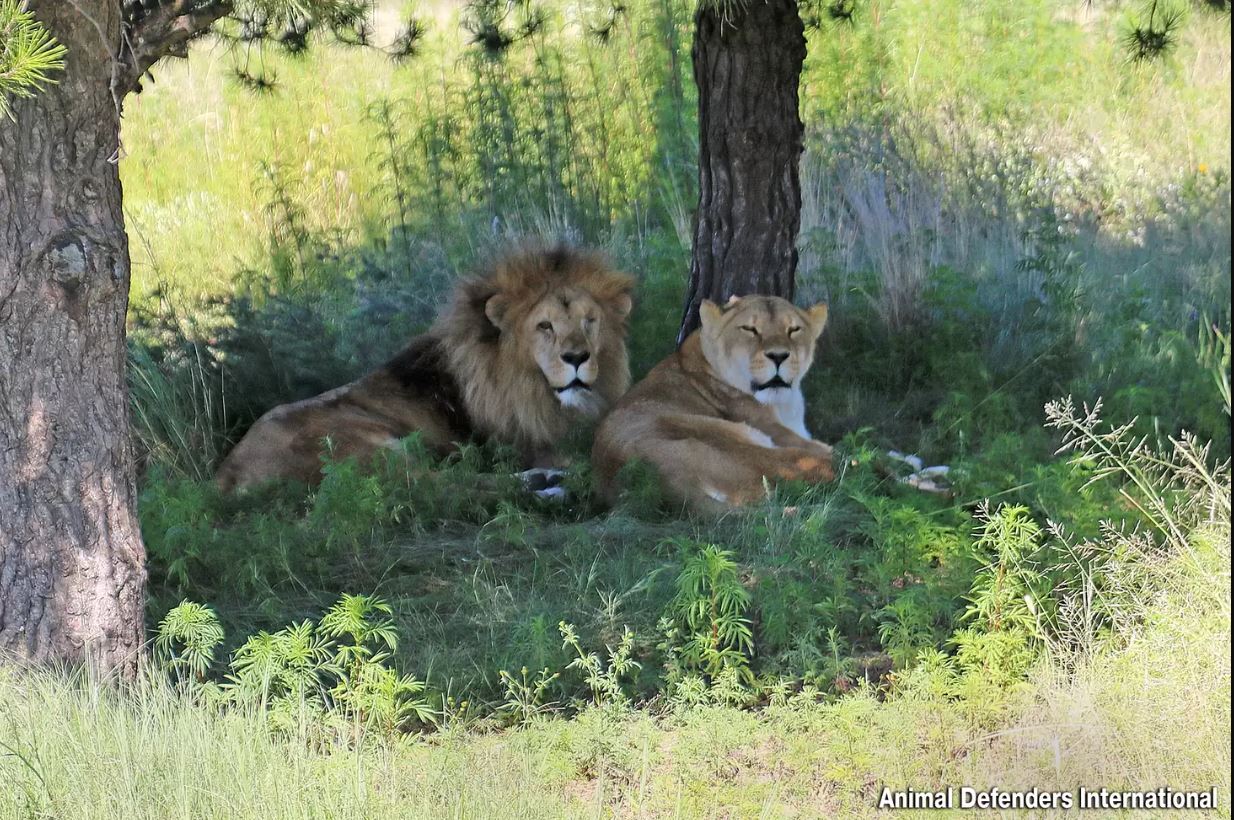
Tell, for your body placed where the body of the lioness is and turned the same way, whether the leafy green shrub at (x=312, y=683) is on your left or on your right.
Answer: on your right

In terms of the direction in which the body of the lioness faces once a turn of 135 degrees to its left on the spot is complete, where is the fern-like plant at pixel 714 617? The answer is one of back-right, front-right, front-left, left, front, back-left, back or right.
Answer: back-left

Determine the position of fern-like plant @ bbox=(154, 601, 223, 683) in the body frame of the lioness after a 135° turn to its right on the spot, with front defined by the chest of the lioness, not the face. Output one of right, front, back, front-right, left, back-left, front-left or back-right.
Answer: front

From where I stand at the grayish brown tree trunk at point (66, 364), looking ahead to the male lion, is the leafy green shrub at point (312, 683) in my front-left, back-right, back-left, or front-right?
front-right

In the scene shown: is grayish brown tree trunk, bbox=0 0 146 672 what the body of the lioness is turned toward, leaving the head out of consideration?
no

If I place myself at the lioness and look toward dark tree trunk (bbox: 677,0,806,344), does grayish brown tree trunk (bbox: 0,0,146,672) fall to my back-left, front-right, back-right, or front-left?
back-left

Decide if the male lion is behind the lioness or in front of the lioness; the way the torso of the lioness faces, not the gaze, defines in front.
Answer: behind

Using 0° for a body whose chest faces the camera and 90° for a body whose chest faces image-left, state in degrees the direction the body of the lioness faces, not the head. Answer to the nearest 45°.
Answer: approximately 270°
